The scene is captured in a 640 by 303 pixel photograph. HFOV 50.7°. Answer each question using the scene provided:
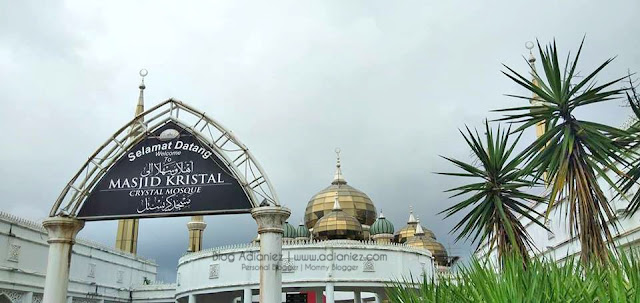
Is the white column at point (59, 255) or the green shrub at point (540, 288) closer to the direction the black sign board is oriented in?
the green shrub

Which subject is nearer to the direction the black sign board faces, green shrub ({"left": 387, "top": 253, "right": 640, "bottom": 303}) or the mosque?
the green shrub

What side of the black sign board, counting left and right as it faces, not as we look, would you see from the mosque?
back

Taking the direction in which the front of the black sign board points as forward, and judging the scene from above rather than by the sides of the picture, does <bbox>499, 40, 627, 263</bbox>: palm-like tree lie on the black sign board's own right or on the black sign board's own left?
on the black sign board's own left

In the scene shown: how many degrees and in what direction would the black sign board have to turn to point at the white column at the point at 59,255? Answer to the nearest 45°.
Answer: approximately 135° to its right

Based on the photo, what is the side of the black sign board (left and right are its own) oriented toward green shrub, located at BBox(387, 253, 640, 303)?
front

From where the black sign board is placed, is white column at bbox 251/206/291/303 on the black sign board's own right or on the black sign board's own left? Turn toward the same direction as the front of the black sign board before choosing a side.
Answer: on the black sign board's own left

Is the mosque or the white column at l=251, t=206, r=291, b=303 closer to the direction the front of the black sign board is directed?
the white column

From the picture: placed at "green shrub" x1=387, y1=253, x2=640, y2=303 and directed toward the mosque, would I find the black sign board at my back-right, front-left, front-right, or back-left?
front-left

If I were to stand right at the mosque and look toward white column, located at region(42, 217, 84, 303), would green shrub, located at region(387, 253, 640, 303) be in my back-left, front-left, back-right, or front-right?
front-left

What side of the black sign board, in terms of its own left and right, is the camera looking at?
front

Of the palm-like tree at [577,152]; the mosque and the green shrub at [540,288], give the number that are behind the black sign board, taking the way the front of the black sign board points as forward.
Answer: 1
